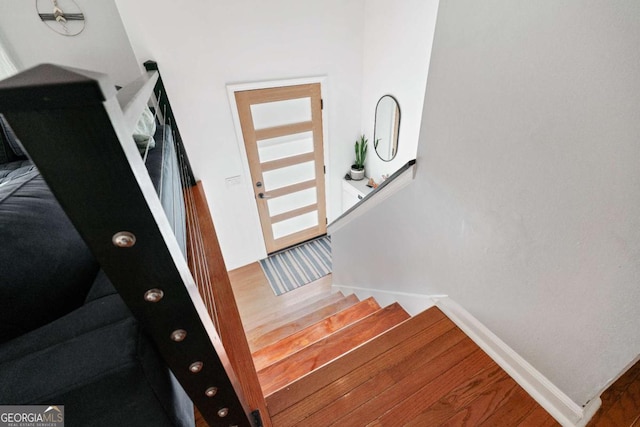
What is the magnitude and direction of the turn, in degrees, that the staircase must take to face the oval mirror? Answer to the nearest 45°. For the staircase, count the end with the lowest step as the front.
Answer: approximately 45° to its right

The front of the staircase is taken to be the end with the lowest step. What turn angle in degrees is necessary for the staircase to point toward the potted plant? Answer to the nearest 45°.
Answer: approximately 45° to its right

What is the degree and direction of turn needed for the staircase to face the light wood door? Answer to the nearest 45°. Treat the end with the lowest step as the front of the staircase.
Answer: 0° — it already faces it

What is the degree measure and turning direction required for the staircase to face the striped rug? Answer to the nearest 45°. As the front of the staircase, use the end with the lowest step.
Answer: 0° — it already faces it

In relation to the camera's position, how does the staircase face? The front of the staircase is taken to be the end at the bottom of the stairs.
facing away from the viewer and to the left of the viewer
